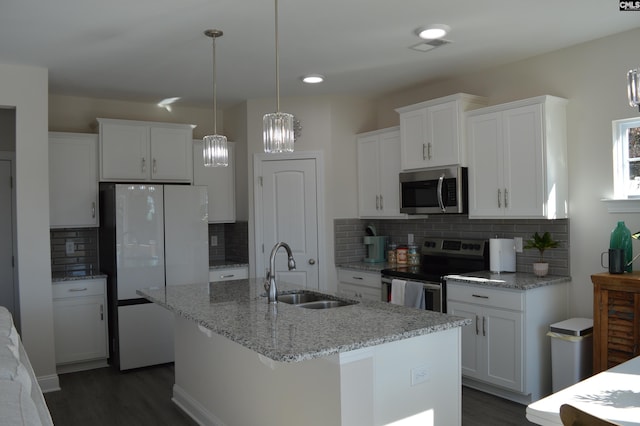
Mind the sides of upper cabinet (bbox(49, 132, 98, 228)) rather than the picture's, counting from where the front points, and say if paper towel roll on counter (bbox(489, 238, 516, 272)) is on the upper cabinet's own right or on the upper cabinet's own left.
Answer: on the upper cabinet's own left

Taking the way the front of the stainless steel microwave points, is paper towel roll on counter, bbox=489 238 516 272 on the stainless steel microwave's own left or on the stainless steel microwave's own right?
on the stainless steel microwave's own left

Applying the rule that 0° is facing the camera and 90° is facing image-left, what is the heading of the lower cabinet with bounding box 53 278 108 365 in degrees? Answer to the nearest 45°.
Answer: approximately 0°

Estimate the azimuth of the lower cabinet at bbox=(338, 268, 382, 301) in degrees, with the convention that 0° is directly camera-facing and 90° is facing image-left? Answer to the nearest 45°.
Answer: approximately 45°

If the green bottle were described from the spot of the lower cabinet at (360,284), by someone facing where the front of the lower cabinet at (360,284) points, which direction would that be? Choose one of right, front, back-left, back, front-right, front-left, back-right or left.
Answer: left

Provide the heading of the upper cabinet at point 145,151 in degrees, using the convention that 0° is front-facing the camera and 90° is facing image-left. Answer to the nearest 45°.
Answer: approximately 0°

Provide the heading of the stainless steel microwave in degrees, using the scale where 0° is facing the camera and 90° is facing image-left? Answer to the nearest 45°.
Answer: approximately 45°

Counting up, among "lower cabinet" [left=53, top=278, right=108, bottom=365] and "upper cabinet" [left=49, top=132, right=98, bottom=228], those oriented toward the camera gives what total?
2

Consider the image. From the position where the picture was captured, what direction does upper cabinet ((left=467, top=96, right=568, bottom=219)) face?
facing the viewer and to the left of the viewer

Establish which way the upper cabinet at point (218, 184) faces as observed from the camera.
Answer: facing the viewer

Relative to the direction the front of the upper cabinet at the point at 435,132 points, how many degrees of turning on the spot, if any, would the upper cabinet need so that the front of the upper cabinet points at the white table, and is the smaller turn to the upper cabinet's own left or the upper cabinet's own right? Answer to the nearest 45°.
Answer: approximately 45° to the upper cabinet's own left

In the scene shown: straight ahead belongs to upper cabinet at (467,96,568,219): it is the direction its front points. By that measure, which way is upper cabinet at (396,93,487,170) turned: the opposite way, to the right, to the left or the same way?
the same way

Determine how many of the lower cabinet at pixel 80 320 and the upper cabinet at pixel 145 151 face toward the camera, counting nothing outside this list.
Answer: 2

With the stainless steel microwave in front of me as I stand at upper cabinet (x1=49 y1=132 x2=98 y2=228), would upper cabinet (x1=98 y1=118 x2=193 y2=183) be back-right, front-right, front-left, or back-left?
front-left

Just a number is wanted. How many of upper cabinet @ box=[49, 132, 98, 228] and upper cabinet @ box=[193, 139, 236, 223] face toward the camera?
2

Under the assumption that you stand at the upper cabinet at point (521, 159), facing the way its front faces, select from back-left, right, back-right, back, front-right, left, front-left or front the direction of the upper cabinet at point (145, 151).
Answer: front-right

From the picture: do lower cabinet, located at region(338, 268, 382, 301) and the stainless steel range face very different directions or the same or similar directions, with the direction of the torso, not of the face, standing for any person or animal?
same or similar directions

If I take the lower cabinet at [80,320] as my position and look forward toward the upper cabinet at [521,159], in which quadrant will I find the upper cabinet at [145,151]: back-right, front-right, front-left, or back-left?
front-left

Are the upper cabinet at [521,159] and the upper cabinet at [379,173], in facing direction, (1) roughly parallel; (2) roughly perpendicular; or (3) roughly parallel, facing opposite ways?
roughly parallel
